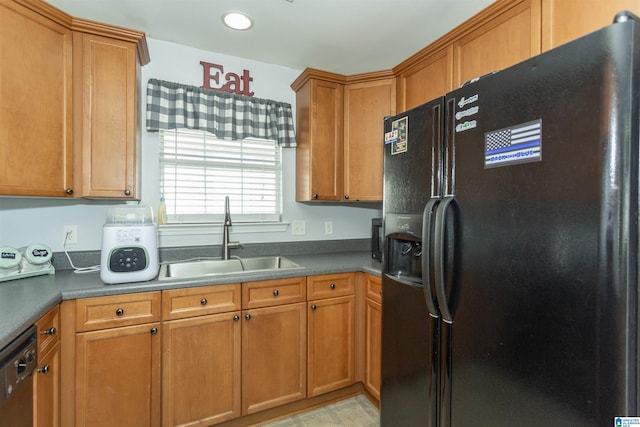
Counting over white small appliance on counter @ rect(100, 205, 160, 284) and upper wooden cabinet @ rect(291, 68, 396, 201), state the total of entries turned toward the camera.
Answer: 2

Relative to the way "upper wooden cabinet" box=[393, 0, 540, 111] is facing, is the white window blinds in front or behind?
in front

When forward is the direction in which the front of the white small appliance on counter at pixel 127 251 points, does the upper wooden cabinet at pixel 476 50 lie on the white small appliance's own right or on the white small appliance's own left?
on the white small appliance's own left

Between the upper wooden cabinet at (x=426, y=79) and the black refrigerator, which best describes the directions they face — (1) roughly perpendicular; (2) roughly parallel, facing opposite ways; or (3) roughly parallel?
roughly parallel

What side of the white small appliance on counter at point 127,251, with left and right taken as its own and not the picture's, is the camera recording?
front

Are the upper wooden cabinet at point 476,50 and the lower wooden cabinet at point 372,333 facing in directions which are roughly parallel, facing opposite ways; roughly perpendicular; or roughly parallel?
roughly parallel

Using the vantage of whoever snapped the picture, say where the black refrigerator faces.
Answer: facing the viewer and to the left of the viewer

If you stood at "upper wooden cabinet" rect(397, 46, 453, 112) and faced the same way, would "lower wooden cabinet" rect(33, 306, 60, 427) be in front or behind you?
in front

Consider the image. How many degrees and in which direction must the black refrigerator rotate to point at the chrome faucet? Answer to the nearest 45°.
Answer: approximately 45° to its right

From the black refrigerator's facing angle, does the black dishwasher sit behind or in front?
in front

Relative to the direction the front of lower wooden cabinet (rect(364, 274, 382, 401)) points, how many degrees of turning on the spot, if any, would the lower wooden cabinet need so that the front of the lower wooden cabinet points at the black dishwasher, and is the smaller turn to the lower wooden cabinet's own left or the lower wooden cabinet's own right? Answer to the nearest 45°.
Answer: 0° — it already faces it

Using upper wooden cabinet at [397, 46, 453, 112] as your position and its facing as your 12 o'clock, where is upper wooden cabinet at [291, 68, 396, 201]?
upper wooden cabinet at [291, 68, 396, 201] is roughly at 2 o'clock from upper wooden cabinet at [397, 46, 453, 112].

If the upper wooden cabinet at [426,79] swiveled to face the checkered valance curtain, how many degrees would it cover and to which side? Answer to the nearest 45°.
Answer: approximately 45° to its right

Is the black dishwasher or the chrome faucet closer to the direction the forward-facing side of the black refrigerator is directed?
the black dishwasher
